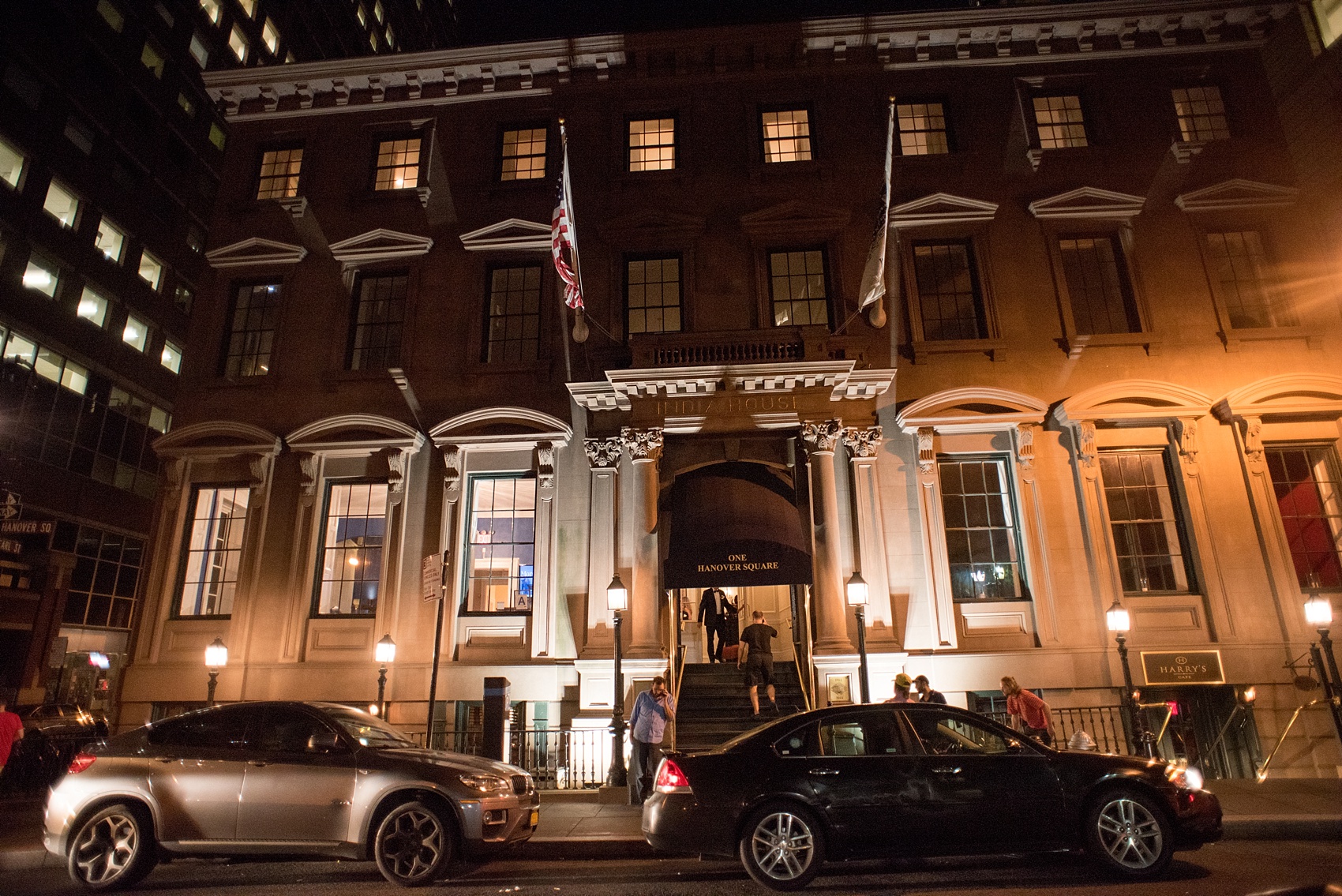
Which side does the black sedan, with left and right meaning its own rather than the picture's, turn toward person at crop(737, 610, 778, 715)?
left

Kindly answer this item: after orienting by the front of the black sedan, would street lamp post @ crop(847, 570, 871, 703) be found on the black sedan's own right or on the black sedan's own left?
on the black sedan's own left

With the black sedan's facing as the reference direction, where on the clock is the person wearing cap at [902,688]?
The person wearing cap is roughly at 9 o'clock from the black sedan.

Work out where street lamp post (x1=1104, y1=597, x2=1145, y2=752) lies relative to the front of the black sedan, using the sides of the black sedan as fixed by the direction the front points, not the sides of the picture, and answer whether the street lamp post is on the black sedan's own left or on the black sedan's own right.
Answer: on the black sedan's own left

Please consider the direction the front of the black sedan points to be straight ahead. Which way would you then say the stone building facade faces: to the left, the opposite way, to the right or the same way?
to the right

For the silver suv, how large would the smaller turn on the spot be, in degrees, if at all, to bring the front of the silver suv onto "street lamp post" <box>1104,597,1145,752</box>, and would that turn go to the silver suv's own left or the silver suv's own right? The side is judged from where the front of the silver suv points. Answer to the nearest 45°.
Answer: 0° — it already faces it

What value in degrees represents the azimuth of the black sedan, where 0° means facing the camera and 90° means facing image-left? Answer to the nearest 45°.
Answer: approximately 270°

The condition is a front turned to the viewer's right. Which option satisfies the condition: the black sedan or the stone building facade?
the black sedan

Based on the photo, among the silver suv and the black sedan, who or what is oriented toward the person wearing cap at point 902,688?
the silver suv

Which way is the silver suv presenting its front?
to the viewer's right

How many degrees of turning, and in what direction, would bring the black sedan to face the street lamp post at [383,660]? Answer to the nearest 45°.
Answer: approximately 135° to its left

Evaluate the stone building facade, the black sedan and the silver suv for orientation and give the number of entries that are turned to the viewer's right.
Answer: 2
